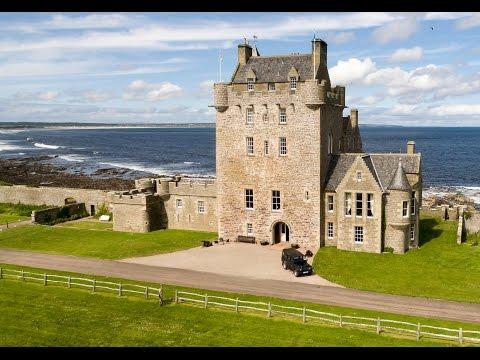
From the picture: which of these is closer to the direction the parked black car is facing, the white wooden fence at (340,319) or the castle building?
the white wooden fence

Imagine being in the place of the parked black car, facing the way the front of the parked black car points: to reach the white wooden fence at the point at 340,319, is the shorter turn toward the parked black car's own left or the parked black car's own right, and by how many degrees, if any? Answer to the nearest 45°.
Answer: approximately 45° to the parked black car's own right

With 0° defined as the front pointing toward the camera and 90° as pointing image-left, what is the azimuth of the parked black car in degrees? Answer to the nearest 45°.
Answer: approximately 315°

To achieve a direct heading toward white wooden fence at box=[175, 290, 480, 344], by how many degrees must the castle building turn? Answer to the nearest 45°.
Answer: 0° — it already faces it

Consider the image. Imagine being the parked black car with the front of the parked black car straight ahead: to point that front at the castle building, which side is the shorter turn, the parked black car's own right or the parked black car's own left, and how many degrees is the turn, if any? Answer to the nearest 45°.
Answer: approximately 135° to the parked black car's own left

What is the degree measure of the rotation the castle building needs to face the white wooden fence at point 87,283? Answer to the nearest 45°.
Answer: approximately 45° to its right

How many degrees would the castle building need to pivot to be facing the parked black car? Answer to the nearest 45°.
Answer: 0° — it already faces it
